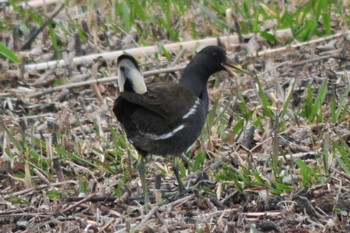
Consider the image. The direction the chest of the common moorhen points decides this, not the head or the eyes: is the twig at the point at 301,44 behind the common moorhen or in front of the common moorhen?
in front

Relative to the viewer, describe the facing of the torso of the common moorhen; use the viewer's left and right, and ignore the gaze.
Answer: facing away from the viewer and to the right of the viewer

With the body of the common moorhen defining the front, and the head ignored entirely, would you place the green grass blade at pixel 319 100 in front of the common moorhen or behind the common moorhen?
in front

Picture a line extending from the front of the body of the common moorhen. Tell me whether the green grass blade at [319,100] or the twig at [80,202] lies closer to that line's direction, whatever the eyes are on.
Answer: the green grass blade

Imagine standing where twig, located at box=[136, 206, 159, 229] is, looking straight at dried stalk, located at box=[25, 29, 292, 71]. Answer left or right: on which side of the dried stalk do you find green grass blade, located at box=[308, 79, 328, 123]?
right

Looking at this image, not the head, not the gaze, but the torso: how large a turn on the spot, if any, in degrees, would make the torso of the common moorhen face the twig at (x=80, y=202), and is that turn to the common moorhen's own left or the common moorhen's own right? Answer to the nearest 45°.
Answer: approximately 180°
